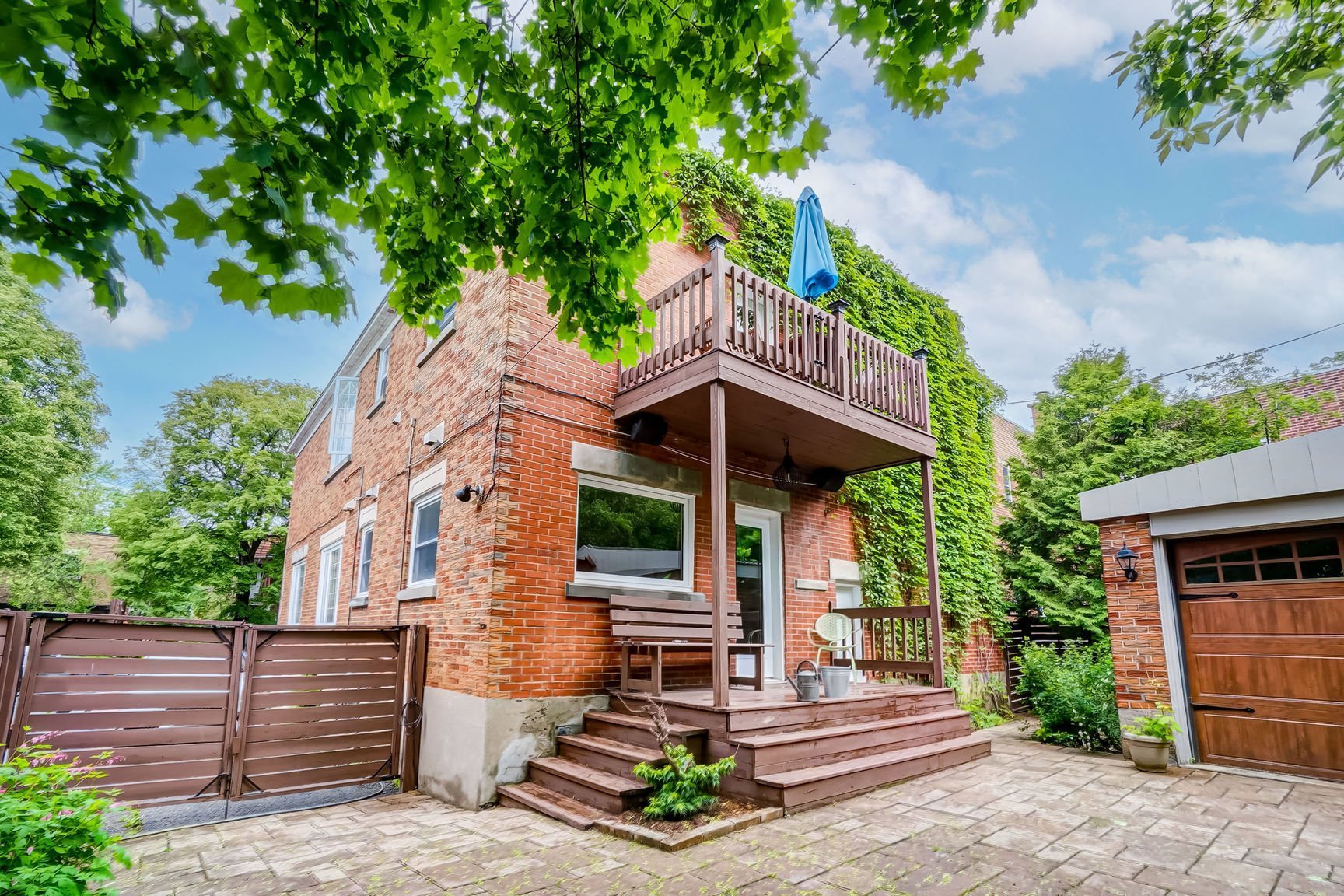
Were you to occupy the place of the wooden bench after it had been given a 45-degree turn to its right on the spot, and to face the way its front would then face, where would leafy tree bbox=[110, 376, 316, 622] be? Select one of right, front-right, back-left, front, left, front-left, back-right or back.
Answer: back-right

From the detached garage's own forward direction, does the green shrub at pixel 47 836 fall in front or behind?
in front

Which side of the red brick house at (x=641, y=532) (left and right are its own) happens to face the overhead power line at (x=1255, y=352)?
left

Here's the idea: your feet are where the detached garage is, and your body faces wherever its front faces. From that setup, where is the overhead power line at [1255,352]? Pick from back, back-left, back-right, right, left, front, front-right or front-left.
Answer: back-right

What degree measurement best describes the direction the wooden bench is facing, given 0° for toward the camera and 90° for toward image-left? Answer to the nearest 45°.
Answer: approximately 315°

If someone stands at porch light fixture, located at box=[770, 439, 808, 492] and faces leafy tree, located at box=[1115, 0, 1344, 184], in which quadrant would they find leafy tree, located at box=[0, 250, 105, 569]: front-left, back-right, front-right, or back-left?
back-right

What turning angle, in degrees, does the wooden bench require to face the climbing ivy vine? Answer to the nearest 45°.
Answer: approximately 90° to its left

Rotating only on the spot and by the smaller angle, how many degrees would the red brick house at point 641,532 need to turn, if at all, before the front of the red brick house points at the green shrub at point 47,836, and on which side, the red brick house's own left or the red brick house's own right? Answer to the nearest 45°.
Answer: approximately 90° to the red brick house's own right

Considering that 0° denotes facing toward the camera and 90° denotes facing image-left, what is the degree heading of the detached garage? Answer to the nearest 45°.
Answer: approximately 45°

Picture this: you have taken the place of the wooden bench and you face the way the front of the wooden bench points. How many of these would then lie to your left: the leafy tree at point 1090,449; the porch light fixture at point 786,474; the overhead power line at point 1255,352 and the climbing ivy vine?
4
